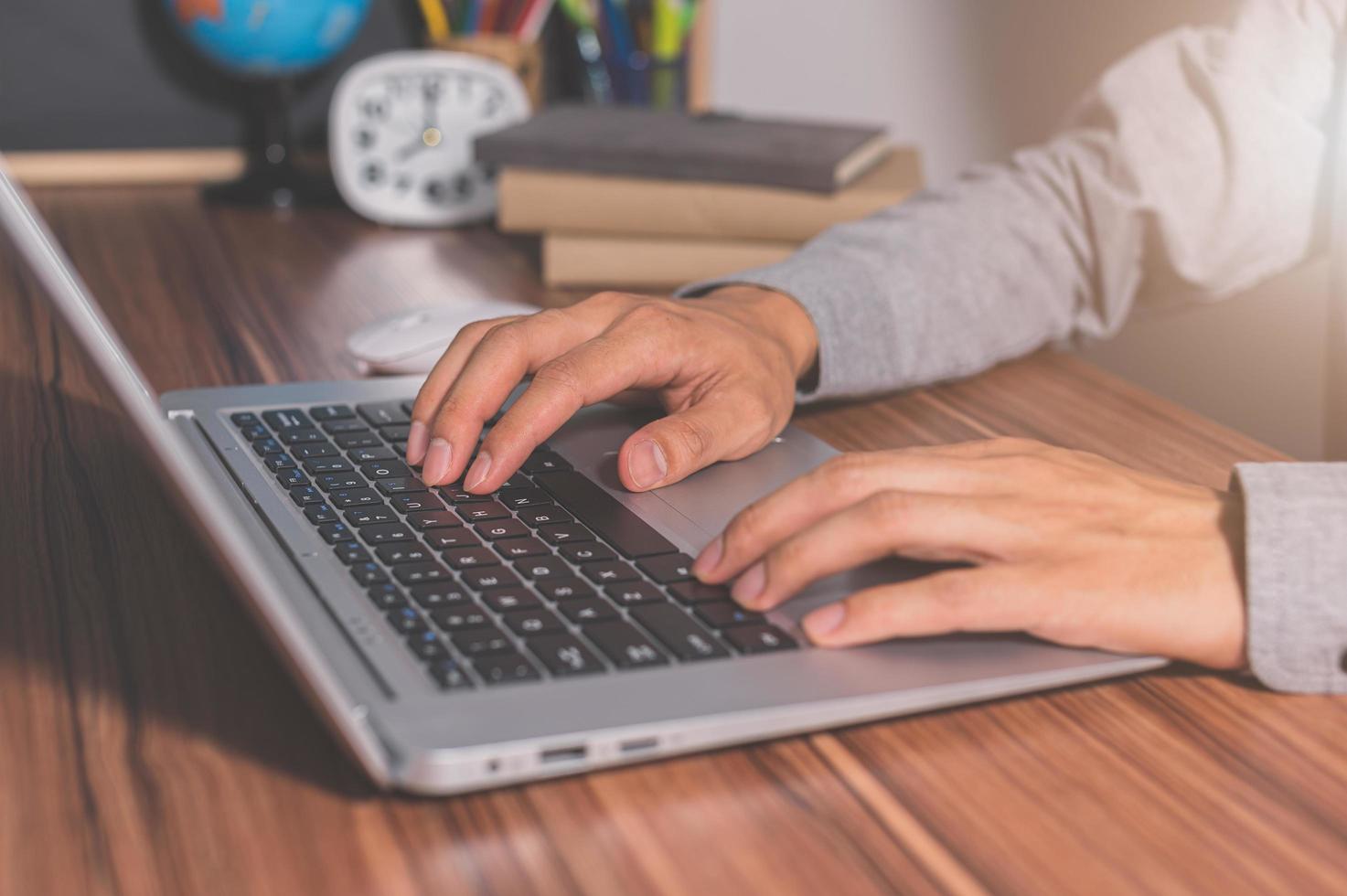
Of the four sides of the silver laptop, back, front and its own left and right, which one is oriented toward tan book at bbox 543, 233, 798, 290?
left

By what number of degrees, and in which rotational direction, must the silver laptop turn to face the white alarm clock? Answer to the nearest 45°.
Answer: approximately 90° to its left

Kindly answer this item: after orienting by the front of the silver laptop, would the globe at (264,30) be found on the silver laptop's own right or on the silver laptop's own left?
on the silver laptop's own left

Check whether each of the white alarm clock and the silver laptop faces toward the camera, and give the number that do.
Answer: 1

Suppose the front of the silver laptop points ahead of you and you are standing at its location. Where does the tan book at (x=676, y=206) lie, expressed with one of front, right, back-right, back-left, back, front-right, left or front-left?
left

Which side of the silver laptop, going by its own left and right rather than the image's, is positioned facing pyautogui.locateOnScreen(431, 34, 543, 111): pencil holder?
left

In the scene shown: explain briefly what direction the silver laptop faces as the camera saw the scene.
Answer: facing to the right of the viewer

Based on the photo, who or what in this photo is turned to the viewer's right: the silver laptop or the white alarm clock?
the silver laptop

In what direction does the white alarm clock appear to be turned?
toward the camera

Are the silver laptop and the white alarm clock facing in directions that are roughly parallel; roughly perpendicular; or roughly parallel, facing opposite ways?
roughly perpendicular
